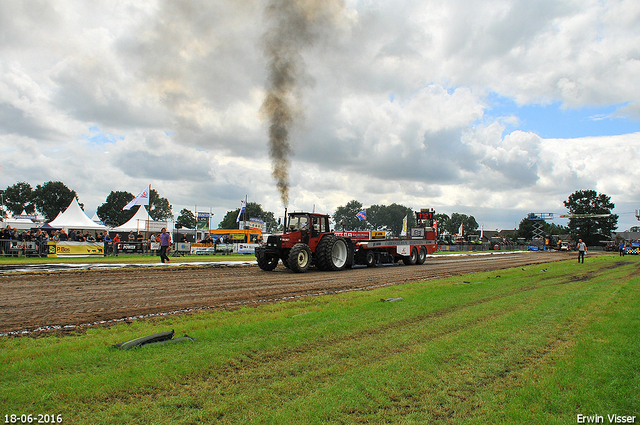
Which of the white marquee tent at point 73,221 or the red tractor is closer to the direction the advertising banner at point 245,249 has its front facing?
the red tractor

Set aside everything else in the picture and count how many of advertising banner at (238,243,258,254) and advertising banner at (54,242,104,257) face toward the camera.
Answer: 2

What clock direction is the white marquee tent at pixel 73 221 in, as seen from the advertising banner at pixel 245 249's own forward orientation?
The white marquee tent is roughly at 4 o'clock from the advertising banner.

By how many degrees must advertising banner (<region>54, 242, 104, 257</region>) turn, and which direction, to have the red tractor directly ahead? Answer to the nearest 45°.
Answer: approximately 45° to its left

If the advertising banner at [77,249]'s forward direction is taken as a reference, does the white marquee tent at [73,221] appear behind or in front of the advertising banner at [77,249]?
behind

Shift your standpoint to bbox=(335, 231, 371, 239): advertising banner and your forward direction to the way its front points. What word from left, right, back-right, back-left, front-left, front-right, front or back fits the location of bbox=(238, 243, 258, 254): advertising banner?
back-right

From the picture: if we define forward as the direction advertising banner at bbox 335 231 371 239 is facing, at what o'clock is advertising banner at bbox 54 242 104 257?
advertising banner at bbox 54 242 104 257 is roughly at 3 o'clock from advertising banner at bbox 335 231 371 239.

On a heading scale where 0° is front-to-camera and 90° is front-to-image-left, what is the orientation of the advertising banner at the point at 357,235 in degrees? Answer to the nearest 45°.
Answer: approximately 0°
